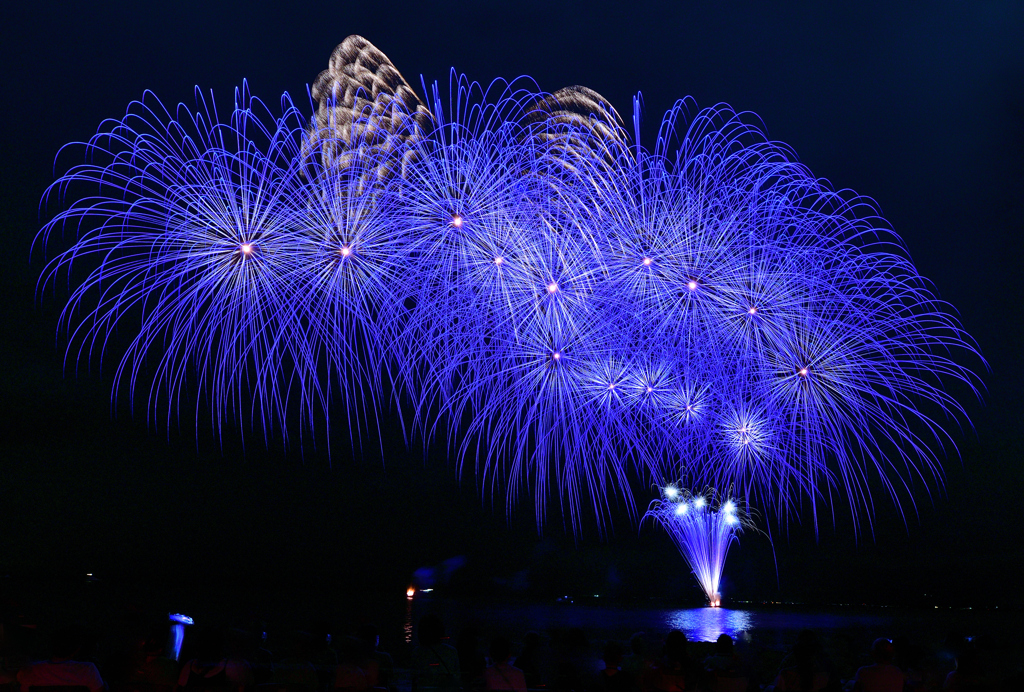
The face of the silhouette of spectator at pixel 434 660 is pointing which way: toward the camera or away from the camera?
away from the camera

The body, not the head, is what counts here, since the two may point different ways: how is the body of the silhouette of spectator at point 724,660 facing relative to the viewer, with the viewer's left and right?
facing away from the viewer

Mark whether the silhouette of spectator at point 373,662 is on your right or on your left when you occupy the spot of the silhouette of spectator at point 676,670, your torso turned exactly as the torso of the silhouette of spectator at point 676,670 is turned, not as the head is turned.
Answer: on your left

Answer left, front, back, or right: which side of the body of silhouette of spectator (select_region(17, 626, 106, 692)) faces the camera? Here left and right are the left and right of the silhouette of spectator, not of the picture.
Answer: back

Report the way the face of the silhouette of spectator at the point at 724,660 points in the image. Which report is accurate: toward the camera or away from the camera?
away from the camera

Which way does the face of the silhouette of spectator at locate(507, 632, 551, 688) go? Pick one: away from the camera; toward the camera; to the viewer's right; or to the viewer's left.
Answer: away from the camera

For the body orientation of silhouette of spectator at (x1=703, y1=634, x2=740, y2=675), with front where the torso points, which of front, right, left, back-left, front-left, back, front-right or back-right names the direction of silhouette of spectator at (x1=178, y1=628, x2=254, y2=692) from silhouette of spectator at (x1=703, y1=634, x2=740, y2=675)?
back-left

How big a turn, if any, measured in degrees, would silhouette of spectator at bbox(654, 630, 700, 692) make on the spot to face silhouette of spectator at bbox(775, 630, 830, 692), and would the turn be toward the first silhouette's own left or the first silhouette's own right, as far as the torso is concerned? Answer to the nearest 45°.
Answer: approximately 90° to the first silhouette's own right

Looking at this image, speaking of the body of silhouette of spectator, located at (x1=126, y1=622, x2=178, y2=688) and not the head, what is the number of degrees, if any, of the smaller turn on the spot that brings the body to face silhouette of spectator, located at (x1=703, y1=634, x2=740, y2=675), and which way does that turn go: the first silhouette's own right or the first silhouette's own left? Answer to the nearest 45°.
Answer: approximately 90° to the first silhouette's own right

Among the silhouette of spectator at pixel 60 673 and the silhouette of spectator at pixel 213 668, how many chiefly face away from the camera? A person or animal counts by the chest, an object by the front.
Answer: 2

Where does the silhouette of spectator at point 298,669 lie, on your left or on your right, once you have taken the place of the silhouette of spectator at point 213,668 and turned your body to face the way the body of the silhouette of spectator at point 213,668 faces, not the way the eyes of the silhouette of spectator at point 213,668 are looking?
on your right

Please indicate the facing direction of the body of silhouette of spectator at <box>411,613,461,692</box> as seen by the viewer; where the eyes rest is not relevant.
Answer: away from the camera

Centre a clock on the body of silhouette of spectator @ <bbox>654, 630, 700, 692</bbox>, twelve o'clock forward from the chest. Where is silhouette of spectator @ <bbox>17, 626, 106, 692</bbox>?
silhouette of spectator @ <bbox>17, 626, 106, 692</bbox> is roughly at 8 o'clock from silhouette of spectator @ <bbox>654, 630, 700, 692</bbox>.
